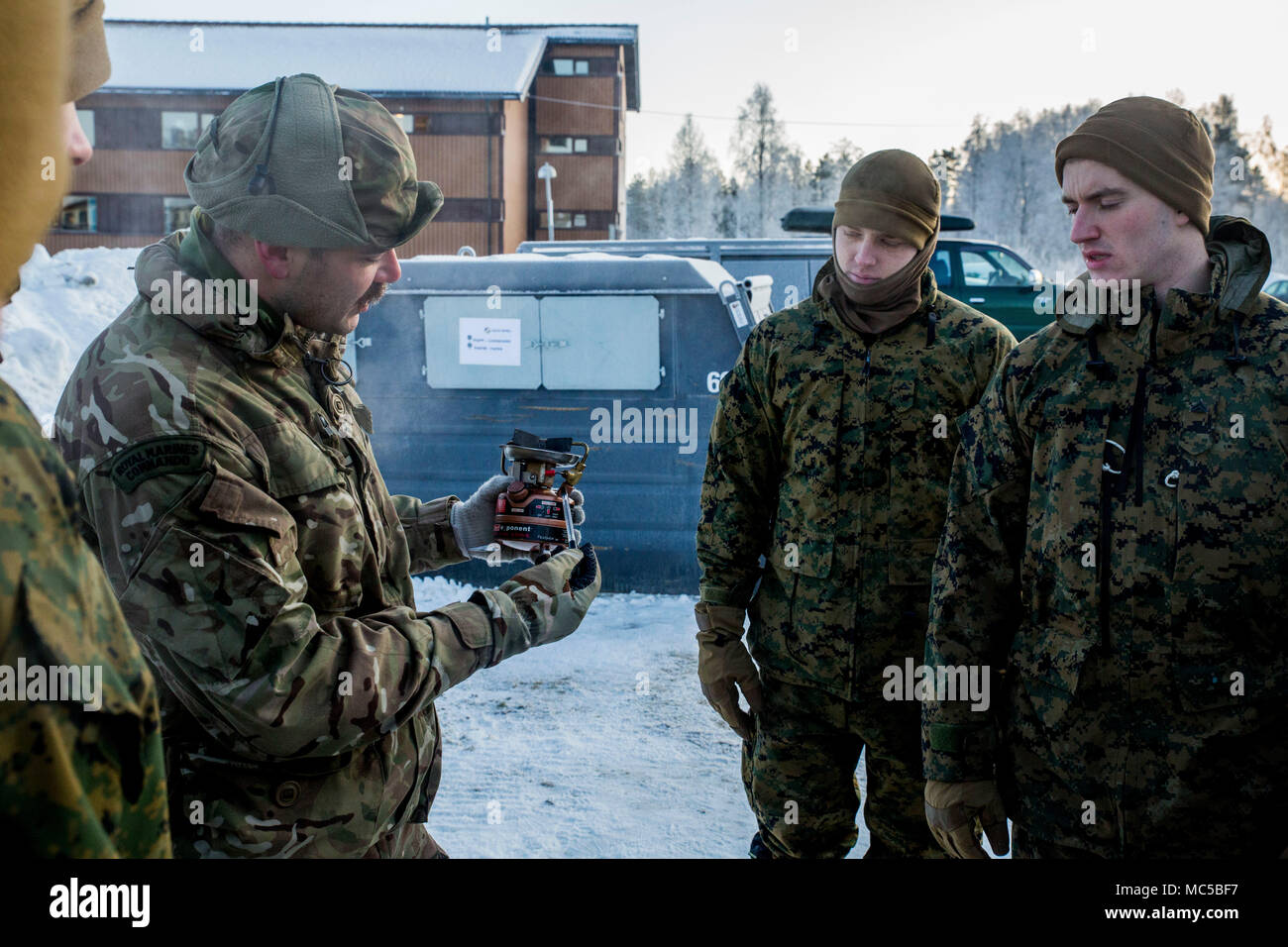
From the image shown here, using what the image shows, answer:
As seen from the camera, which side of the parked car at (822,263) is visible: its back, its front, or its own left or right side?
right

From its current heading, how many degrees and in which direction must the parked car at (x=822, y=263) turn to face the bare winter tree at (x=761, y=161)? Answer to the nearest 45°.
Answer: approximately 90° to its left

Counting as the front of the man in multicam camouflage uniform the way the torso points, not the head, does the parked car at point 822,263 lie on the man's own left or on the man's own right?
on the man's own left

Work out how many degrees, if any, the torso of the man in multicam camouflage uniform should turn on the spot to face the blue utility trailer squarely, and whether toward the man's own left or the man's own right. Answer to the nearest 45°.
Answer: approximately 90° to the man's own left

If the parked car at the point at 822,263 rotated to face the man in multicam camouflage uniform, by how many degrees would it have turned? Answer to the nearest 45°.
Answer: approximately 90° to its right

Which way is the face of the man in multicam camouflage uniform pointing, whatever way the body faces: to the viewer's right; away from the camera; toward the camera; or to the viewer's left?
to the viewer's right

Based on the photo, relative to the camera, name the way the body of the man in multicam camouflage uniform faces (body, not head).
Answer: to the viewer's right

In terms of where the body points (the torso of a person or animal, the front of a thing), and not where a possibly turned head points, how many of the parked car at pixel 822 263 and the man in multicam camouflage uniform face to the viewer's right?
2
